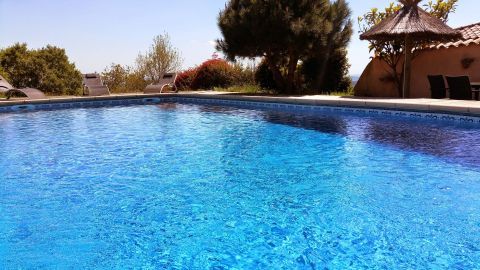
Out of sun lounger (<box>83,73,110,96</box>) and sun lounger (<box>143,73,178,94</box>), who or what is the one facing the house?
sun lounger (<box>83,73,110,96</box>)

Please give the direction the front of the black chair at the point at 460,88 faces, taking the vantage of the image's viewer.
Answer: facing away from the viewer and to the right of the viewer

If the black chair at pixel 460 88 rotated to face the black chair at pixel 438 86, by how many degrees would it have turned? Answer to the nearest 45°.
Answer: approximately 90° to its left

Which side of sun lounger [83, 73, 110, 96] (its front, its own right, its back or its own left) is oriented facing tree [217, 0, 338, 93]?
left

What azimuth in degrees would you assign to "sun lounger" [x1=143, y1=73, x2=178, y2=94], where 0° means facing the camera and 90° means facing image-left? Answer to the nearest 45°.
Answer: approximately 45°

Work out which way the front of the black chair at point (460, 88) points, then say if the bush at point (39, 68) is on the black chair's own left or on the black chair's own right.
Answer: on the black chair's own left

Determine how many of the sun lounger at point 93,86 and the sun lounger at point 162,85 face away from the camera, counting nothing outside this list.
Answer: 0

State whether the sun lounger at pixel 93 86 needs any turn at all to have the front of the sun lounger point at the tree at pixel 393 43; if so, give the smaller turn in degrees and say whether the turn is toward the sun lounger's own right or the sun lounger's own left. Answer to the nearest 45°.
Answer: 0° — it already faces it

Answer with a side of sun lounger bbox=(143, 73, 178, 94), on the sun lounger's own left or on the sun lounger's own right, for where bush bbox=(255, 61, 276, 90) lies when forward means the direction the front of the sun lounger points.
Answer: on the sun lounger's own left

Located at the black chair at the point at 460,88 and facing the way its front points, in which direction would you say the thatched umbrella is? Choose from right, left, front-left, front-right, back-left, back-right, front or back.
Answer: left

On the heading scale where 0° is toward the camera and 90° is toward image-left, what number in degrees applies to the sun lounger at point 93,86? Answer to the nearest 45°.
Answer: approximately 315°

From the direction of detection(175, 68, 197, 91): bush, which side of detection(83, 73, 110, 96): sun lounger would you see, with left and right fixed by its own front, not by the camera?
left

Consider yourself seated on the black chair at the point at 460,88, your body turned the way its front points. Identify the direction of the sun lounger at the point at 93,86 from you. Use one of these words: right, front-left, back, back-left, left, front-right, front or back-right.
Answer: back-left

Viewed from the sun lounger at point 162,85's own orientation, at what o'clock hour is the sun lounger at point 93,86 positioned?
the sun lounger at point 93,86 is roughly at 1 o'clock from the sun lounger at point 162,85.

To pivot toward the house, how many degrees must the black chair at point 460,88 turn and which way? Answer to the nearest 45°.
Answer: approximately 45° to its left
